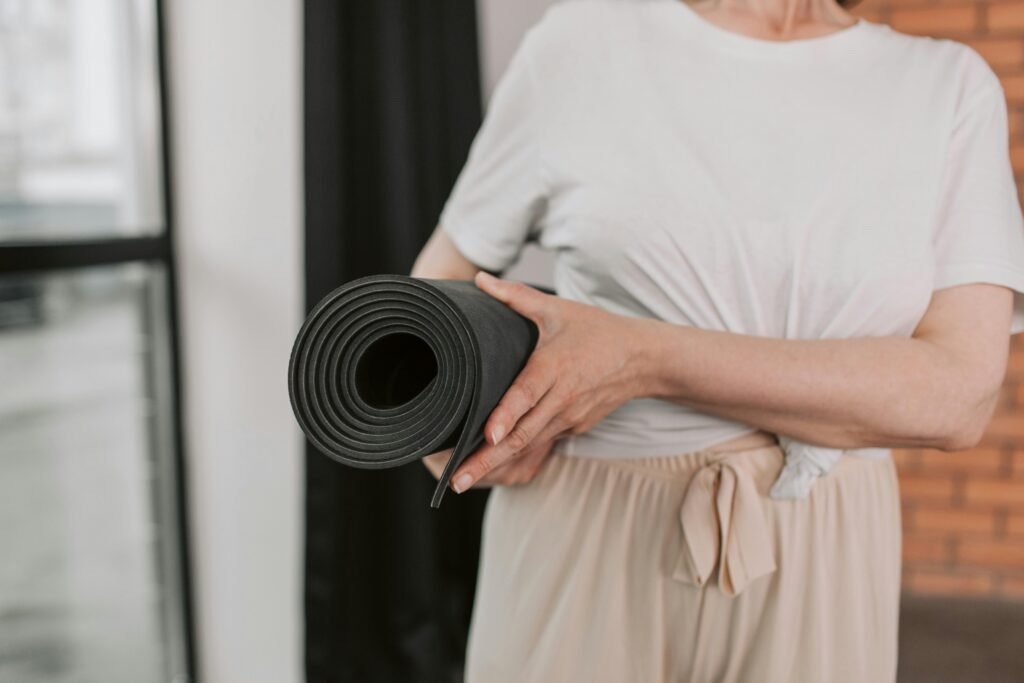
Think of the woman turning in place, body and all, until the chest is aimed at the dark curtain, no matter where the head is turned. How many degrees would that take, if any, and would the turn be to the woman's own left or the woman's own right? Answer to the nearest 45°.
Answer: approximately 135° to the woman's own right

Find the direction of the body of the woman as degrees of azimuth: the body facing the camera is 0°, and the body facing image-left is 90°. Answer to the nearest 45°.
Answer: approximately 0°

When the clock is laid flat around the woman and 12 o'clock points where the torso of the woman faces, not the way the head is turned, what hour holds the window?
The window is roughly at 4 o'clock from the woman.
